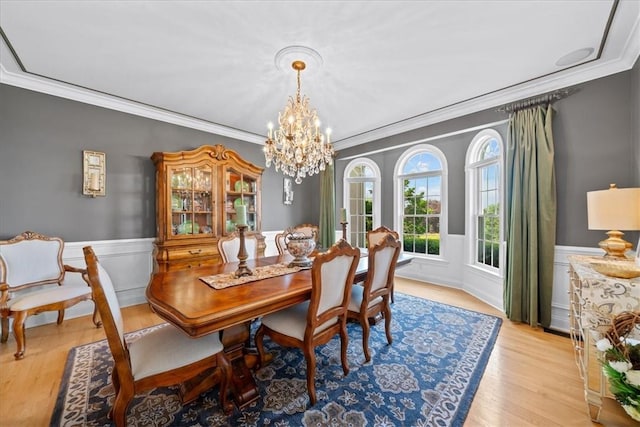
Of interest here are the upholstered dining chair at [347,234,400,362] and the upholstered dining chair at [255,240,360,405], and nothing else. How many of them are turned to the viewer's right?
0

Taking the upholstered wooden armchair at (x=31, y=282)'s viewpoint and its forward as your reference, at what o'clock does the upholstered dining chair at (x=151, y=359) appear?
the upholstered dining chair at (x=151, y=359) is roughly at 1 o'clock from the upholstered wooden armchair at (x=31, y=282).

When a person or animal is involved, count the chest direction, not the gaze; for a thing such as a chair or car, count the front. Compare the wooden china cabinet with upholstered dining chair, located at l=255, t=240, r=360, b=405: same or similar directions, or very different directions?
very different directions

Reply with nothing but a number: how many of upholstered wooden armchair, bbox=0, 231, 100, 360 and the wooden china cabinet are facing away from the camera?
0

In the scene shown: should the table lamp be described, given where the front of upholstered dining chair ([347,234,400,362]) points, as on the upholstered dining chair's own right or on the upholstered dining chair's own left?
on the upholstered dining chair's own right

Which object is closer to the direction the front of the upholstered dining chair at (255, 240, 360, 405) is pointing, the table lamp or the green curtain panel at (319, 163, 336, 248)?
the green curtain panel

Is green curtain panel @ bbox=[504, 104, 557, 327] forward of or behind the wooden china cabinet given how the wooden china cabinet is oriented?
forward

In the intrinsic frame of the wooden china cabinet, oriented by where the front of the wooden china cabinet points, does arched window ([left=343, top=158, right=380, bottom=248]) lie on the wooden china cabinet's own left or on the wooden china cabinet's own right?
on the wooden china cabinet's own left

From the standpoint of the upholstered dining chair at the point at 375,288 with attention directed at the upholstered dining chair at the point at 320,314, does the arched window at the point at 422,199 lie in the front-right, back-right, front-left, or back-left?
back-right

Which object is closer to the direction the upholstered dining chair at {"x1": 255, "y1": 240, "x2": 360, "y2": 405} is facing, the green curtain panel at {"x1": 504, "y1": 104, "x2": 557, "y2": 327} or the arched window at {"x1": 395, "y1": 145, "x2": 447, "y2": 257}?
the arched window

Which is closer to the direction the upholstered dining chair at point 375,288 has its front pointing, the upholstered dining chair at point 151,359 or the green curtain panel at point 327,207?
the green curtain panel

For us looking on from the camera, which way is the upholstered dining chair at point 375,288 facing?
facing away from the viewer and to the left of the viewer
